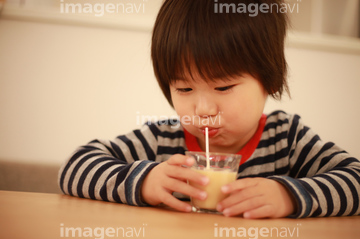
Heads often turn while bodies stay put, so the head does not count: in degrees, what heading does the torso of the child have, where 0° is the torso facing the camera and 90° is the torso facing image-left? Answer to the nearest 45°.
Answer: approximately 0°
